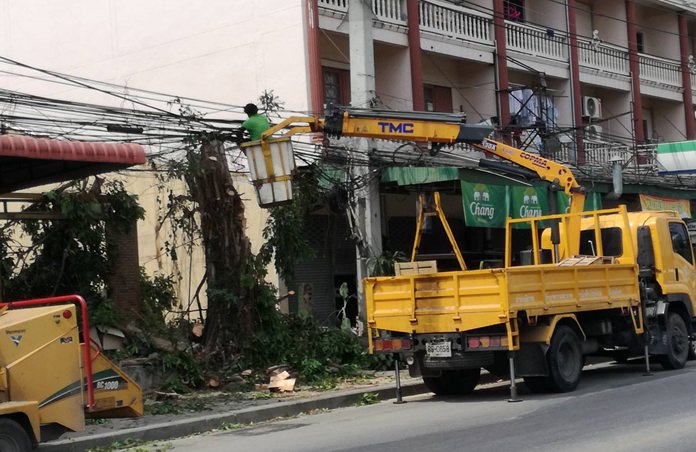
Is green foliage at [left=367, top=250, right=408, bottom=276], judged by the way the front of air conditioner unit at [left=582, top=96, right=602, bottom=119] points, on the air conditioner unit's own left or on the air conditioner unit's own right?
on the air conditioner unit's own right

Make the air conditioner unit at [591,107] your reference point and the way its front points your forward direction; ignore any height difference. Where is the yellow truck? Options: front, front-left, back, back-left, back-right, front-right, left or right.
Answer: front-right

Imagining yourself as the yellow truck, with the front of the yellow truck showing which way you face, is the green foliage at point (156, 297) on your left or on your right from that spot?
on your left

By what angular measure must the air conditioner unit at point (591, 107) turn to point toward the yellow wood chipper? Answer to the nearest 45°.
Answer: approximately 45° to its right

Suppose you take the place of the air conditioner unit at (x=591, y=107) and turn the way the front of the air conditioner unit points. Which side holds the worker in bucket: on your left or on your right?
on your right

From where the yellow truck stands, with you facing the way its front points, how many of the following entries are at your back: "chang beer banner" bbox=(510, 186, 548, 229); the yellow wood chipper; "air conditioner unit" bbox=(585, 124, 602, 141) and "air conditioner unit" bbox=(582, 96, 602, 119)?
1

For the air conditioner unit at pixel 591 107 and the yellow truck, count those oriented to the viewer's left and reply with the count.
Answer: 0

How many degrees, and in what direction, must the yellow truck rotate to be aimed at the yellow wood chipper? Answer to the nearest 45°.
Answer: approximately 180°

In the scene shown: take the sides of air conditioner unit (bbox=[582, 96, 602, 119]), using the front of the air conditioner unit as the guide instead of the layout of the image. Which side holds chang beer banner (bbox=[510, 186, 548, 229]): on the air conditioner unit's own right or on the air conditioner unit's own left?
on the air conditioner unit's own right

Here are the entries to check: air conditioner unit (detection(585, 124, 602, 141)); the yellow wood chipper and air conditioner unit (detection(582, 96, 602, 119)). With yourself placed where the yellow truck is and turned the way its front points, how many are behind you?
1

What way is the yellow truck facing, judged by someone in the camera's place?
facing away from the viewer and to the right of the viewer
